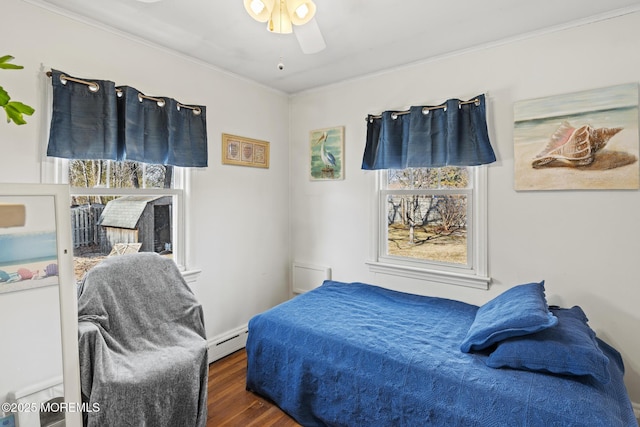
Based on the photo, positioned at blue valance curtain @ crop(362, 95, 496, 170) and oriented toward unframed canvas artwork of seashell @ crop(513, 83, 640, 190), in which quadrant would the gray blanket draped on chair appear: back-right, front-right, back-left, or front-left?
back-right

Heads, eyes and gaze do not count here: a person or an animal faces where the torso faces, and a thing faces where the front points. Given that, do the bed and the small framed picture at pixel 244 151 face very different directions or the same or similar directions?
very different directions

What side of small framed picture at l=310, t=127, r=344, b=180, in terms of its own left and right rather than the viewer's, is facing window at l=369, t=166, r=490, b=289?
left

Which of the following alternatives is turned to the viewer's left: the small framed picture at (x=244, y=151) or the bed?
the bed

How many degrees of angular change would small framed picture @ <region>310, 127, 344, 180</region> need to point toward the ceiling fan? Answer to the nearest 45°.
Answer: approximately 45° to its left

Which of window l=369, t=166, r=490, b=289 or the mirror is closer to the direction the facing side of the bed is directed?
the mirror

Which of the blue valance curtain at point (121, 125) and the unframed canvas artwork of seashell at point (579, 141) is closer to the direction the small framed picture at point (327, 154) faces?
the blue valance curtain

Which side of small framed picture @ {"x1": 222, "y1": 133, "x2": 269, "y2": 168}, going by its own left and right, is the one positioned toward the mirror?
right

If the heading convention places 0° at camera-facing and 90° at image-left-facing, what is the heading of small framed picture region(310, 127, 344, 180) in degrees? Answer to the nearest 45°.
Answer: approximately 45°

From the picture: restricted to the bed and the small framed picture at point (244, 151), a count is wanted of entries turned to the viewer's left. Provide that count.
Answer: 1

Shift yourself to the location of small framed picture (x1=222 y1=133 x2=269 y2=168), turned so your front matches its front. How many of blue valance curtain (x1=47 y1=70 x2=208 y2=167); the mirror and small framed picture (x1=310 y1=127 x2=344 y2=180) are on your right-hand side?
2

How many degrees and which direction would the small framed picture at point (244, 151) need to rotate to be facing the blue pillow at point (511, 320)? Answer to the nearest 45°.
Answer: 0° — it already faces it

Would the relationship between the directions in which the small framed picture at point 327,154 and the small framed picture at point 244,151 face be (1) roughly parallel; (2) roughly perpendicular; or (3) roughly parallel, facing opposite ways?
roughly perpendicular

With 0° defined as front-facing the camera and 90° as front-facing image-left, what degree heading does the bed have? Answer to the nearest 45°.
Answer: approximately 90°

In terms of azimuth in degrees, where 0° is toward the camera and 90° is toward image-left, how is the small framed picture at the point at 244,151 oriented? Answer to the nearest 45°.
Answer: approximately 315°
